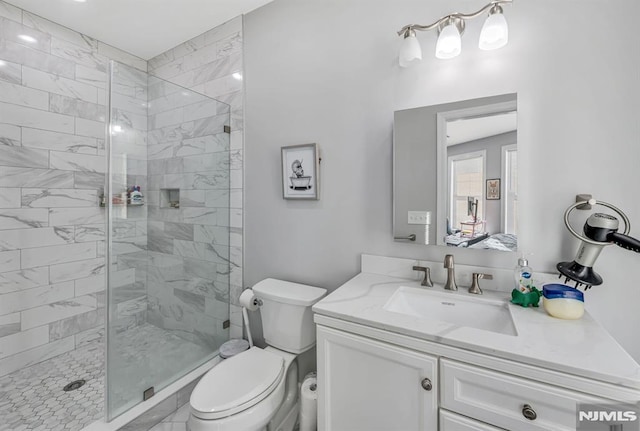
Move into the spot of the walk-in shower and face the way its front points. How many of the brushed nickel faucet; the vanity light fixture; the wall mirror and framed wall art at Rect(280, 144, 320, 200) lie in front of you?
4

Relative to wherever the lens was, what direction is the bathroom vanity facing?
facing the viewer

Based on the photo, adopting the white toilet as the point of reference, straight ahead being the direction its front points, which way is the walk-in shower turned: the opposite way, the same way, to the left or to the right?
to the left

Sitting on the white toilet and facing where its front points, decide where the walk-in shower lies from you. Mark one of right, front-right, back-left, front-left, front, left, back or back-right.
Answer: right

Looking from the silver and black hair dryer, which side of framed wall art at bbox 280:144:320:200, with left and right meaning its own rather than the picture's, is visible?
left

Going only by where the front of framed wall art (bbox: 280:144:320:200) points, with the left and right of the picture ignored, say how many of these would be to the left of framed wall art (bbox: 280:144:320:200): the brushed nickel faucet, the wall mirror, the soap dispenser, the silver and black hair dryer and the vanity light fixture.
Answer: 5

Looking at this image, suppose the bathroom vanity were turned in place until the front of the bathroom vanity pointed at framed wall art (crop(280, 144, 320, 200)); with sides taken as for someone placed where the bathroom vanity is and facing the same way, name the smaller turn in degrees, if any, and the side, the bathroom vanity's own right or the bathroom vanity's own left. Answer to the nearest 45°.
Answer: approximately 135° to the bathroom vanity's own right

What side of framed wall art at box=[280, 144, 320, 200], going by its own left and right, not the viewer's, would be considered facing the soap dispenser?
left

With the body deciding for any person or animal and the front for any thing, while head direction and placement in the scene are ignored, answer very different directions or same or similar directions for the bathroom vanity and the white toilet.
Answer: same or similar directions

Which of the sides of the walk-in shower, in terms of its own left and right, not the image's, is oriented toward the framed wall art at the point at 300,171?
front

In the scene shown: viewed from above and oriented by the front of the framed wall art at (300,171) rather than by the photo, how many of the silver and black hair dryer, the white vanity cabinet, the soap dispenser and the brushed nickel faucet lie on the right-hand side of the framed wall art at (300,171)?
0

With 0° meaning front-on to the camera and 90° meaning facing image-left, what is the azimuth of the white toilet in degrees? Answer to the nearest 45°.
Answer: approximately 45°
